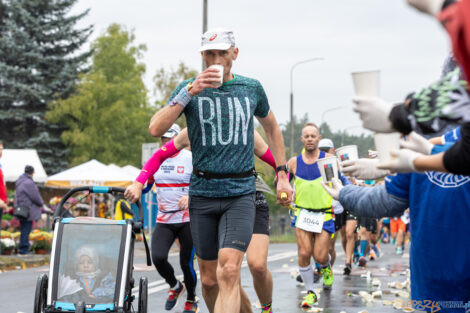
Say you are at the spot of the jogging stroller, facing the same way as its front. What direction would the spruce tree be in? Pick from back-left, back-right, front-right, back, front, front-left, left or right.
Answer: back

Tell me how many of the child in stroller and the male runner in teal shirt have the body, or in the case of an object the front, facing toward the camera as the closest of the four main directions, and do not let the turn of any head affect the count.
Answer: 2

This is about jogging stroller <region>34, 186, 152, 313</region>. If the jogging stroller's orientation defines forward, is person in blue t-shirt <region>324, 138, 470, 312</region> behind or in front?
in front

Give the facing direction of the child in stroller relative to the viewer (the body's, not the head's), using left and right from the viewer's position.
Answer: facing the viewer

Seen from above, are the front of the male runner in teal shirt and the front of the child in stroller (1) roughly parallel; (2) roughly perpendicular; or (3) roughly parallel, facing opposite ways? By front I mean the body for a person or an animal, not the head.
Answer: roughly parallel

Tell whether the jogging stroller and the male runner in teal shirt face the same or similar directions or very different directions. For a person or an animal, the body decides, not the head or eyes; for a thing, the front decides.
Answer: same or similar directions

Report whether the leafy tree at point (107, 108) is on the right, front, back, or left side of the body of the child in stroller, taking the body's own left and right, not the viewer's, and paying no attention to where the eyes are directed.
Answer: back

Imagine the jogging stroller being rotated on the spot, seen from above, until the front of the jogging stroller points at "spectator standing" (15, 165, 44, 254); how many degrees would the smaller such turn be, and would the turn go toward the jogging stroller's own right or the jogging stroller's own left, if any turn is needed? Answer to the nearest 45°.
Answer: approximately 180°

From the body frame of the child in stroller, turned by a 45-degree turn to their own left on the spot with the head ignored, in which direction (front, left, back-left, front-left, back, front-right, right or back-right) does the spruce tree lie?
back-left

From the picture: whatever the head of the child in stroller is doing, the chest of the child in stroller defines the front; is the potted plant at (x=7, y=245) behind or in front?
behind

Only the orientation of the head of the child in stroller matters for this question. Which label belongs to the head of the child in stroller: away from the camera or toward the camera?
toward the camera

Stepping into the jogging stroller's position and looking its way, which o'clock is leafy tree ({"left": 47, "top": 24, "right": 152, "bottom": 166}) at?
The leafy tree is roughly at 6 o'clock from the jogging stroller.

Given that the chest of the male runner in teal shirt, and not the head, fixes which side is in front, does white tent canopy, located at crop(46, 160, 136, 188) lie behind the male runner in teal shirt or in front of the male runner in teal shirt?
behind

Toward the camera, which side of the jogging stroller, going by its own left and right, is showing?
front
